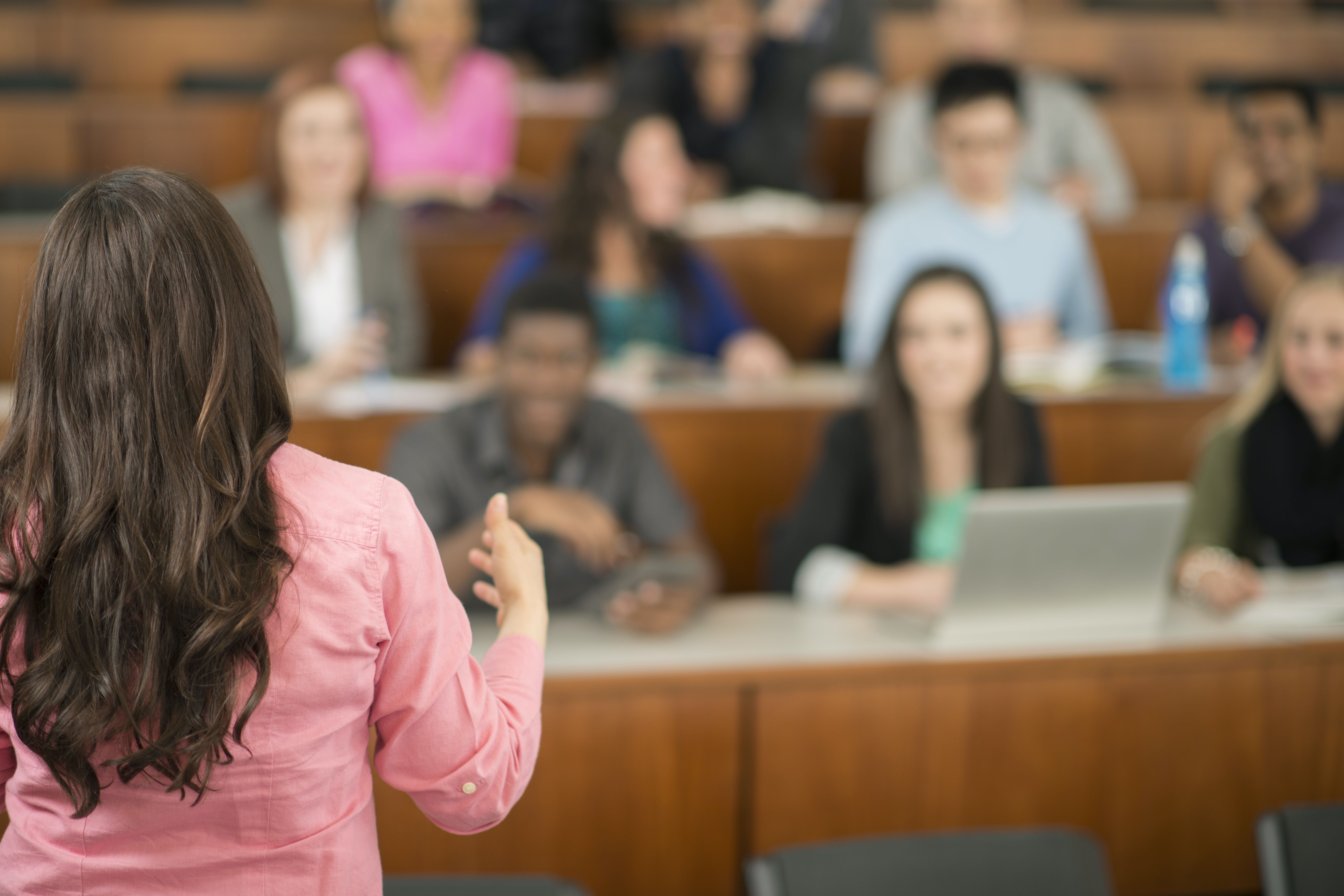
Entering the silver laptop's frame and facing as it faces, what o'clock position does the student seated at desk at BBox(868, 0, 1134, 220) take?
The student seated at desk is roughly at 12 o'clock from the silver laptop.

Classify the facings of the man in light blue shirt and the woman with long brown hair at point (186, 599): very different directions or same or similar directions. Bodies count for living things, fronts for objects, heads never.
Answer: very different directions

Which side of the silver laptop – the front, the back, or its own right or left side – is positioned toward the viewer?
back

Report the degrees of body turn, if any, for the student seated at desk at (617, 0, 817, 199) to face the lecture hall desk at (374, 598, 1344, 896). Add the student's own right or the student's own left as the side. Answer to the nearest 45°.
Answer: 0° — they already face it

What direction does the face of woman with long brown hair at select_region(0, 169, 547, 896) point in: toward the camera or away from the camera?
away from the camera

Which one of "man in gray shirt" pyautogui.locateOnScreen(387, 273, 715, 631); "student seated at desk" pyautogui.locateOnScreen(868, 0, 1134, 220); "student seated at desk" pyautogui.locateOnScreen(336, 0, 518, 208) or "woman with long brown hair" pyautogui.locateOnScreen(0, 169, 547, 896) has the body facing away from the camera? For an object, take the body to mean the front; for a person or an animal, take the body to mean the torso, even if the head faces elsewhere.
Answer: the woman with long brown hair

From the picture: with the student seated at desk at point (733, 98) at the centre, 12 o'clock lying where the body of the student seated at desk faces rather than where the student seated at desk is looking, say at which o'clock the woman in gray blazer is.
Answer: The woman in gray blazer is roughly at 1 o'clock from the student seated at desk.
